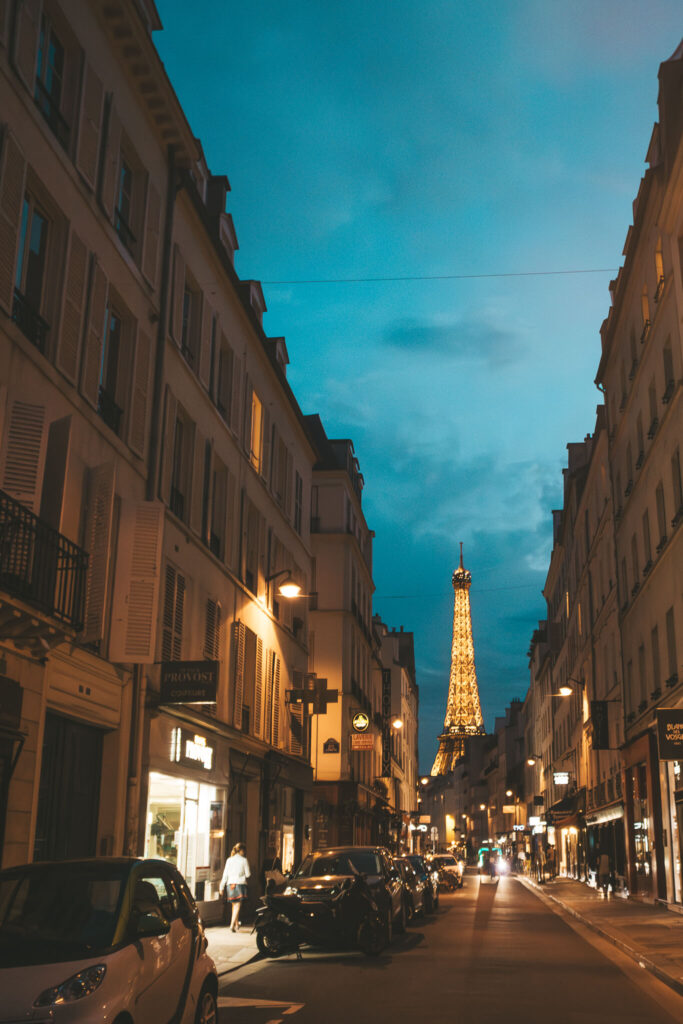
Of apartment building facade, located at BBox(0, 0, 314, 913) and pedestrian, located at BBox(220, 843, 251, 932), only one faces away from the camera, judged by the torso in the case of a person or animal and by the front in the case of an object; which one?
the pedestrian

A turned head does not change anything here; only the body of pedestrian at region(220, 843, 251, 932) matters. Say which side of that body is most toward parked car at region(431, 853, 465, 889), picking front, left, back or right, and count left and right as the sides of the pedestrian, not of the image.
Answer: front

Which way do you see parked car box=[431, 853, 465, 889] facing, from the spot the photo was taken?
facing the viewer

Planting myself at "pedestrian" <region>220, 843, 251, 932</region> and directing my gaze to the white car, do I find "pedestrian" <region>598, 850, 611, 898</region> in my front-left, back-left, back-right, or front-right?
back-left

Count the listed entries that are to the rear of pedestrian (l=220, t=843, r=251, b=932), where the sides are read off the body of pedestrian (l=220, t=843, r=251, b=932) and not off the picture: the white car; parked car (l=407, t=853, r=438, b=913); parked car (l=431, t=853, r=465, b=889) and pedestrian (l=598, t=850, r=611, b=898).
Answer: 1

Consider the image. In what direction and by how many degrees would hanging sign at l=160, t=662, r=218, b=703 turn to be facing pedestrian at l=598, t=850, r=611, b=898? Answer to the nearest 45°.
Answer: approximately 135° to its left

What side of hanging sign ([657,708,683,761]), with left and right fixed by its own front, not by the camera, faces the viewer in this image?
front

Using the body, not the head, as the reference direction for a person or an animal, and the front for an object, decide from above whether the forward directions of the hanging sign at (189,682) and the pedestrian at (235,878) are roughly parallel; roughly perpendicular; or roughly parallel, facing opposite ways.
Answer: roughly parallel, facing opposite ways

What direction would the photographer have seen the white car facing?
facing the viewer and to the left of the viewer

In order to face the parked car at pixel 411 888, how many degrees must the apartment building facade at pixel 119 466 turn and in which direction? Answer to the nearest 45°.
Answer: approximately 90° to its left

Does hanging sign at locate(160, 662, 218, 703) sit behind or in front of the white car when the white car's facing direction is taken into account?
behind

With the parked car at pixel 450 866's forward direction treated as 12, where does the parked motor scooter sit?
The parked motor scooter is roughly at 12 o'clock from the parked car.

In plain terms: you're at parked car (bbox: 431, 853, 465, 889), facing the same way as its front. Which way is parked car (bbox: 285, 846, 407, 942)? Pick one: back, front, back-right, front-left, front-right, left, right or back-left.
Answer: front

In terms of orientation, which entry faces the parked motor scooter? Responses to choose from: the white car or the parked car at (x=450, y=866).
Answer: the parked car

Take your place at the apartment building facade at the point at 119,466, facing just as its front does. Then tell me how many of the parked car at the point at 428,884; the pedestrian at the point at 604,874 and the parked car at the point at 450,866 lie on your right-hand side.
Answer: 0

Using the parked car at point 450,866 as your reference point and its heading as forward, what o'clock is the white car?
The white car is roughly at 12 o'clock from the parked car.
